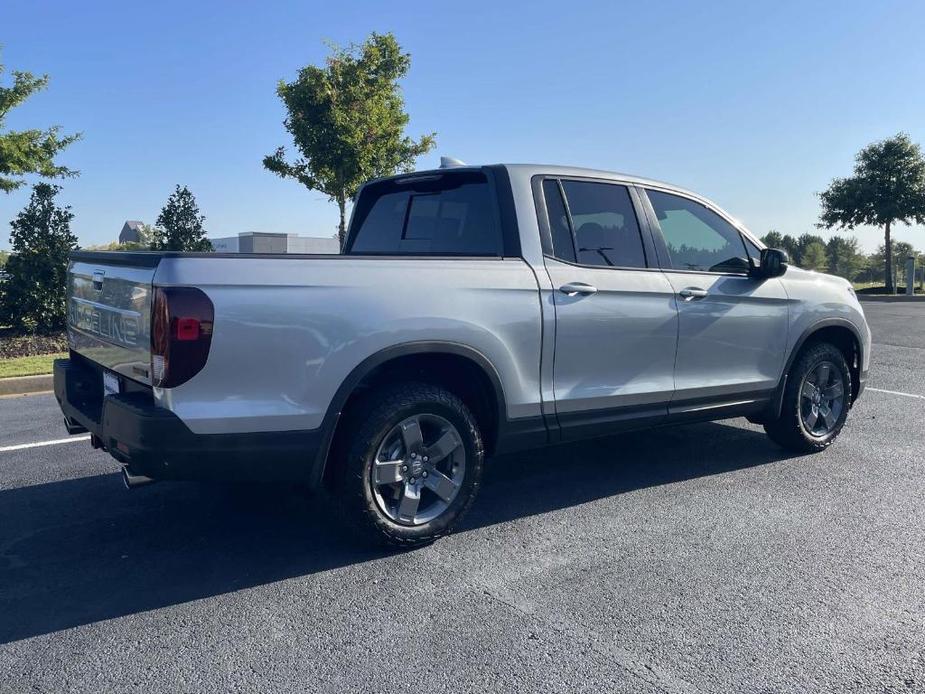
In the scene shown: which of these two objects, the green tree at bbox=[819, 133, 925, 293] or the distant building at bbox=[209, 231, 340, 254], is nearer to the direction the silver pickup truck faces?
the green tree

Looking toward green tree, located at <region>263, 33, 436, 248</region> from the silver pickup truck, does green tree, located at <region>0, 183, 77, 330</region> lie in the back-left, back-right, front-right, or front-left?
front-left

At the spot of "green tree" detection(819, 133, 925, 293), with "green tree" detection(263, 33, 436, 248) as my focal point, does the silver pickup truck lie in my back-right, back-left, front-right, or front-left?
front-left

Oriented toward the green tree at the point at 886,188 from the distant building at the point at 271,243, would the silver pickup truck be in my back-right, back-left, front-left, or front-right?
front-right

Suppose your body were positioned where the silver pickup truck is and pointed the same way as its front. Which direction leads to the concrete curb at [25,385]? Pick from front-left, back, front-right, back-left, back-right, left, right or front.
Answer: left

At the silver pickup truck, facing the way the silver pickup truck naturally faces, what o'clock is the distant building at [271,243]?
The distant building is roughly at 10 o'clock from the silver pickup truck.

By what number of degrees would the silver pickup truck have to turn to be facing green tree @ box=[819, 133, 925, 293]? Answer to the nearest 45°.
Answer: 0° — it already faces it

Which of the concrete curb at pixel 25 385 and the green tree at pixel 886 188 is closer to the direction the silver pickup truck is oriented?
the green tree

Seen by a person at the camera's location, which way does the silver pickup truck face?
facing away from the viewer and to the right of the viewer

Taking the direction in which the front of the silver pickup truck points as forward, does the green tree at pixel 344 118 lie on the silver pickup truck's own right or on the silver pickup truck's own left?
on the silver pickup truck's own left

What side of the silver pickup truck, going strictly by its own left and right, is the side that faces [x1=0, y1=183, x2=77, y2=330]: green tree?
left
